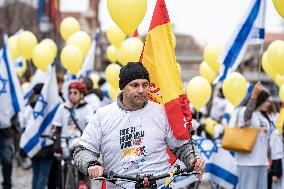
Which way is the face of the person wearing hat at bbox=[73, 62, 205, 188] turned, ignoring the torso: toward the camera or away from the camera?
toward the camera

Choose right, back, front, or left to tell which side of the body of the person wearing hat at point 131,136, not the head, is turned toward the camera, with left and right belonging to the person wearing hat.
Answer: front

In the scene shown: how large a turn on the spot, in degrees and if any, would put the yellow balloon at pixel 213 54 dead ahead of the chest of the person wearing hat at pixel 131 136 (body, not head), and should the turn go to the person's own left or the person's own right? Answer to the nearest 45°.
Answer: approximately 180°

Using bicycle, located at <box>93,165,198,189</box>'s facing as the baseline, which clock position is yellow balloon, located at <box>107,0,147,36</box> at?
The yellow balloon is roughly at 6 o'clock from the bicycle.

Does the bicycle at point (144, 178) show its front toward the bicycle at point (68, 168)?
no

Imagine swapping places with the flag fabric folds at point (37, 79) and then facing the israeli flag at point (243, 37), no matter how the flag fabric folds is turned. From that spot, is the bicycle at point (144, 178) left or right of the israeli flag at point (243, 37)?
right

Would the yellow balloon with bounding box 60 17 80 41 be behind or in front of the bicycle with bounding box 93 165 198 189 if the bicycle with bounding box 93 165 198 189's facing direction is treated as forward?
behind

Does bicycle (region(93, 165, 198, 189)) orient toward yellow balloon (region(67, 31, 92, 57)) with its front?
no

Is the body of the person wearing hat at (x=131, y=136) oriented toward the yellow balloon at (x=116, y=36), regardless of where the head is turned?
no

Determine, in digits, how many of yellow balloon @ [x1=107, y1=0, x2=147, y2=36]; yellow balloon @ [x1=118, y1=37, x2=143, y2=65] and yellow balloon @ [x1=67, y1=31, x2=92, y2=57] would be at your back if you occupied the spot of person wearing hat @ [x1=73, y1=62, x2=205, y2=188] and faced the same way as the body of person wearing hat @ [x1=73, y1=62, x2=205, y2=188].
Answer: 3

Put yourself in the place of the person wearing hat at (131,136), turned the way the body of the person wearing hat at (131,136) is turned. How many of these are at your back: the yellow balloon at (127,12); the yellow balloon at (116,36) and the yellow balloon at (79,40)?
3

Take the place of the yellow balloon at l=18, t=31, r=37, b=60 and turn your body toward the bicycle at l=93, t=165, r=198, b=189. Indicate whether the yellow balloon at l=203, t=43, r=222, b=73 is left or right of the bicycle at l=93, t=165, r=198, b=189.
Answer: left

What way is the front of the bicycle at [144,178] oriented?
toward the camera

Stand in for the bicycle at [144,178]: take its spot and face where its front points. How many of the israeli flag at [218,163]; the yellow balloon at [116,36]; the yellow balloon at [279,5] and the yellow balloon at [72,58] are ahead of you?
0

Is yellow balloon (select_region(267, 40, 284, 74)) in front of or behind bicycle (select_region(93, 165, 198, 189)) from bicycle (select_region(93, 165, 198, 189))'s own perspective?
behind
